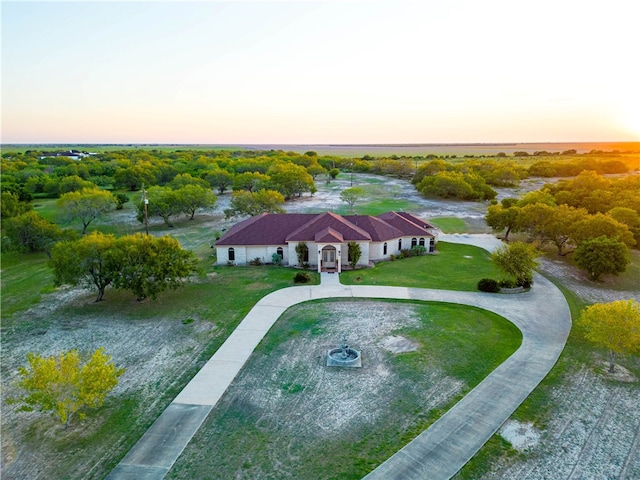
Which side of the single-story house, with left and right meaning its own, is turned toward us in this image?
front

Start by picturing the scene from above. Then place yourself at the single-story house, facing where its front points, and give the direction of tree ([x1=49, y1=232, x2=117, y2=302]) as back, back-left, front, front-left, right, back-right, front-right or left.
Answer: front-right

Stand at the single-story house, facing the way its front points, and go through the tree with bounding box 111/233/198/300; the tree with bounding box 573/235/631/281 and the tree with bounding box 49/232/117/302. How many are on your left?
1

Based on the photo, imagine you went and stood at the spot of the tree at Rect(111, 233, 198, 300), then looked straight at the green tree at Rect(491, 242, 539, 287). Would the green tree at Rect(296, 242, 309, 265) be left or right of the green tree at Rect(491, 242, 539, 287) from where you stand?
left

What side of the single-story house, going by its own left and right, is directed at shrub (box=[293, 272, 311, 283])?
front

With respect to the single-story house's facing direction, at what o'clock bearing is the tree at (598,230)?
The tree is roughly at 9 o'clock from the single-story house.

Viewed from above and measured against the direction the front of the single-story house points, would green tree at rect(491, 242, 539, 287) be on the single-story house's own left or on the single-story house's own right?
on the single-story house's own left

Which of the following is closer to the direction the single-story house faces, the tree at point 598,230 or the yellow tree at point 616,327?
the yellow tree

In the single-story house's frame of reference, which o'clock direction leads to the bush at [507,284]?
The bush is roughly at 10 o'clock from the single-story house.

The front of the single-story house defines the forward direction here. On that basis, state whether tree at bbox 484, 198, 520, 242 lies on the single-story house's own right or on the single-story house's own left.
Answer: on the single-story house's own left

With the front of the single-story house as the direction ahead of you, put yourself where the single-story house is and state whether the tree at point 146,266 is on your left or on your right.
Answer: on your right

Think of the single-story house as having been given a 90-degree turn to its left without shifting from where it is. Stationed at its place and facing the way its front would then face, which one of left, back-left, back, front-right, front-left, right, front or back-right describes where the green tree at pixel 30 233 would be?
back

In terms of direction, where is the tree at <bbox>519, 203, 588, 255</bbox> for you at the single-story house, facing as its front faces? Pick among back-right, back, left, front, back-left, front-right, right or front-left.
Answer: left

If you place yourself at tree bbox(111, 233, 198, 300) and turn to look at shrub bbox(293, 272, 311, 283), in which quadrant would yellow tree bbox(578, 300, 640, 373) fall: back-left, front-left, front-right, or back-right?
front-right

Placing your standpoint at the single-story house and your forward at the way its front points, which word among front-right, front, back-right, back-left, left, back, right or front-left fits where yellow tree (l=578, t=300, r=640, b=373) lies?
front-left

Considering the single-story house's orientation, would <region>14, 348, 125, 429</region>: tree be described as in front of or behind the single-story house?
in front
